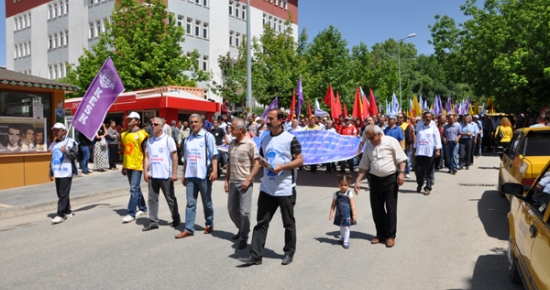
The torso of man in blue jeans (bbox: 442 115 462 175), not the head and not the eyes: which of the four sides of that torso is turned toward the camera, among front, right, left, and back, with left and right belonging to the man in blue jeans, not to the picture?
front

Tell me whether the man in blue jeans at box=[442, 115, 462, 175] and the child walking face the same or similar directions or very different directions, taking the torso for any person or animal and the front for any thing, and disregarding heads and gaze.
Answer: same or similar directions

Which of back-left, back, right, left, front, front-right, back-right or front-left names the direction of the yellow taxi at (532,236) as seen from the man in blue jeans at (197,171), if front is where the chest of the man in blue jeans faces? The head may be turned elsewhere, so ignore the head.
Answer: left

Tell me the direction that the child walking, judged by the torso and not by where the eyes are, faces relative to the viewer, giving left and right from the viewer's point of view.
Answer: facing the viewer

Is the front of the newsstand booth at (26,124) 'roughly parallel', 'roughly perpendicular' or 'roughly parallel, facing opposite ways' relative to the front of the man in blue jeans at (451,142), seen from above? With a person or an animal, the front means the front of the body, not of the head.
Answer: roughly perpendicular

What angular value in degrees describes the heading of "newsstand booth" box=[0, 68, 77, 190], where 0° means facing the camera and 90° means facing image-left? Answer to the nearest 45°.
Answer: approximately 315°

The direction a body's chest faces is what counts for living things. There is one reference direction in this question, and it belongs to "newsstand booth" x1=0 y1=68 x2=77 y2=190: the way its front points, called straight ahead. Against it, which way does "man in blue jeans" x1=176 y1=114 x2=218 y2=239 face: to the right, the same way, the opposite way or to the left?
to the right

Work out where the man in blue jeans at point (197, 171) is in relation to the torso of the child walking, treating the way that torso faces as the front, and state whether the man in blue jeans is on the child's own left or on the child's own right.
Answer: on the child's own right

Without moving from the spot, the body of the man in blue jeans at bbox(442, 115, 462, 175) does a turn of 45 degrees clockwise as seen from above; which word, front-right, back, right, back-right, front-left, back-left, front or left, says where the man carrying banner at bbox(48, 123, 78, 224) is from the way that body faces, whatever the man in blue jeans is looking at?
front

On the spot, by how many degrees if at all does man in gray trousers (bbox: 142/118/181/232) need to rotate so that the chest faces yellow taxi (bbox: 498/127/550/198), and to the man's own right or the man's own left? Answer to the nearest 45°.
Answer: approximately 135° to the man's own left

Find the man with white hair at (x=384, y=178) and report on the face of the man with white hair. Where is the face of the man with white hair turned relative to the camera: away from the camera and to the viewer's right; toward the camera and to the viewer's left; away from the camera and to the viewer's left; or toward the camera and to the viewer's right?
toward the camera and to the viewer's left

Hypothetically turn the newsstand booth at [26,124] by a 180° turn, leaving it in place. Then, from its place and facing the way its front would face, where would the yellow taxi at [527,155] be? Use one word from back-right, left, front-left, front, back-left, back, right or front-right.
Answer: back

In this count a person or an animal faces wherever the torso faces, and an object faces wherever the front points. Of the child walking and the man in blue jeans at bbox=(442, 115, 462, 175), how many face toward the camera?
2

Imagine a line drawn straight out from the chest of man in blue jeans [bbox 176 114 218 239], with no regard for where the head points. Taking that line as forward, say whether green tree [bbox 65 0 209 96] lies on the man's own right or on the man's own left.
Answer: on the man's own right

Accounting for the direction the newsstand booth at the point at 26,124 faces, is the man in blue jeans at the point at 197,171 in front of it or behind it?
in front

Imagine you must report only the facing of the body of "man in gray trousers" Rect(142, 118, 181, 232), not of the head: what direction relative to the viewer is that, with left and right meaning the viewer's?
facing the viewer and to the left of the viewer
